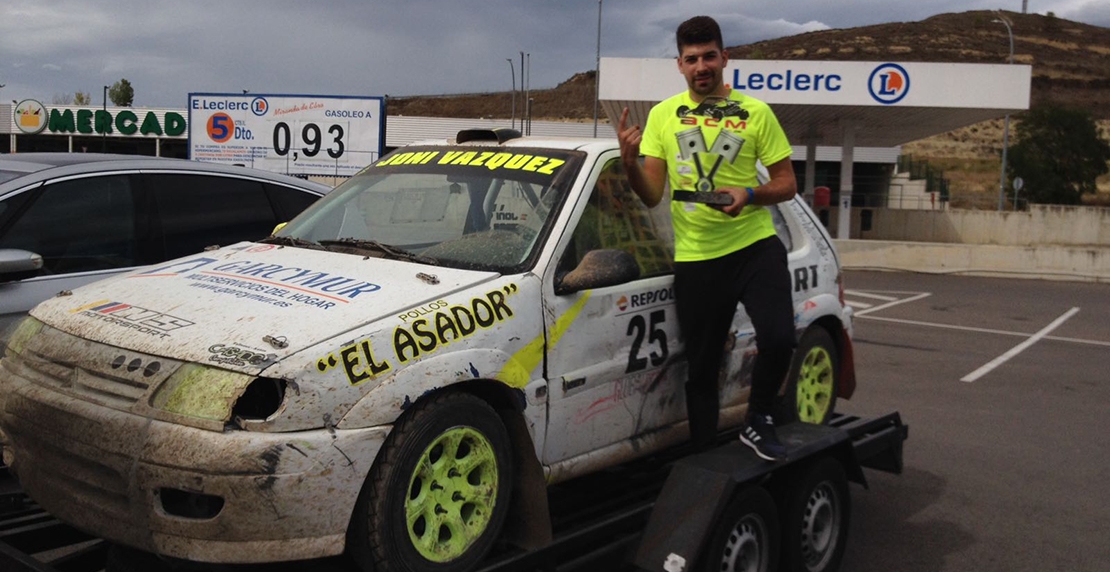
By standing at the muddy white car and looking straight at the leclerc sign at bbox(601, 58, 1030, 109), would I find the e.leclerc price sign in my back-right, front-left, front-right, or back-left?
front-left

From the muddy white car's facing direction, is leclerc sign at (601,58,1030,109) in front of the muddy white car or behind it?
behind

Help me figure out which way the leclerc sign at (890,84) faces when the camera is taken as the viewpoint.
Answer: facing the viewer

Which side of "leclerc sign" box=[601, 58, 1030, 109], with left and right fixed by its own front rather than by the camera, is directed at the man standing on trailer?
front

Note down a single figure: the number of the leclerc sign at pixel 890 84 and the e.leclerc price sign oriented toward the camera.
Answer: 2

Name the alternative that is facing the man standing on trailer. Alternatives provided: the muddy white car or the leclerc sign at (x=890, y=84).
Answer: the leclerc sign

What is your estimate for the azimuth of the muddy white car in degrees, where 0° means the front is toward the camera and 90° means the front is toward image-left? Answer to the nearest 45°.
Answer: approximately 45°

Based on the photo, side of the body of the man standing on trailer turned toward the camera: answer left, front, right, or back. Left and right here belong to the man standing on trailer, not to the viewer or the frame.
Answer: front

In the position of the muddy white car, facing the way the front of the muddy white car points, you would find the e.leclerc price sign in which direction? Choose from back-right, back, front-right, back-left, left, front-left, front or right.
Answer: back-right

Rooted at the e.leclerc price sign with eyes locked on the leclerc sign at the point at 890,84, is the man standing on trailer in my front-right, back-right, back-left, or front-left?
front-right

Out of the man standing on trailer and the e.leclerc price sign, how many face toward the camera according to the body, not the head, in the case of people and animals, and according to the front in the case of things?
2

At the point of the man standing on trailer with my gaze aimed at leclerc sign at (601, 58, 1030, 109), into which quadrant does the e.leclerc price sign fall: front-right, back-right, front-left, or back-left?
front-left

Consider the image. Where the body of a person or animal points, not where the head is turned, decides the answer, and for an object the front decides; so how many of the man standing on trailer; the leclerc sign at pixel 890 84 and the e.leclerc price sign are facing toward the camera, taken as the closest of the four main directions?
3

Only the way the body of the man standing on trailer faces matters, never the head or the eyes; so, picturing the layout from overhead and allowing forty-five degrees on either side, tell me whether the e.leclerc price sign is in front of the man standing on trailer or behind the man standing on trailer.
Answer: behind

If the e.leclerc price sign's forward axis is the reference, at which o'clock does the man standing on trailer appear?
The man standing on trailer is roughly at 12 o'clock from the e.leclerc price sign.

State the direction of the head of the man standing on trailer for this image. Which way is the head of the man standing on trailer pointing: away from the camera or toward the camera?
toward the camera
